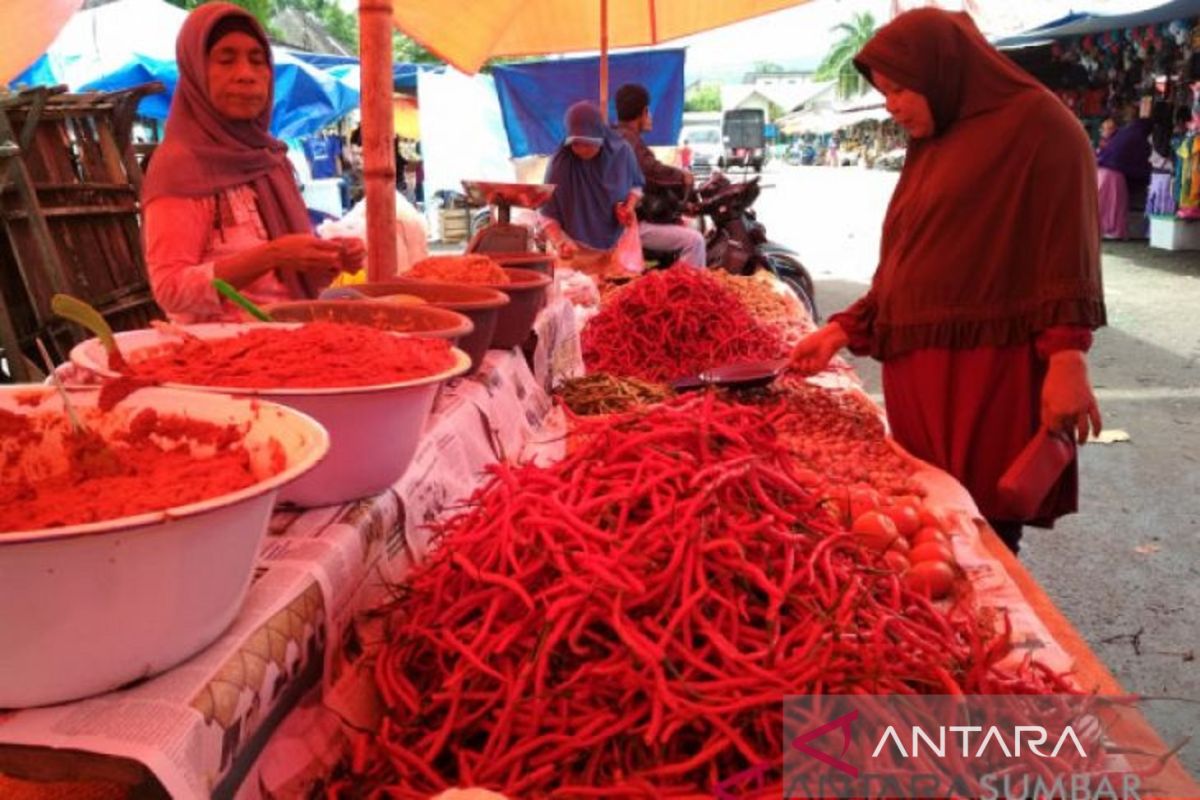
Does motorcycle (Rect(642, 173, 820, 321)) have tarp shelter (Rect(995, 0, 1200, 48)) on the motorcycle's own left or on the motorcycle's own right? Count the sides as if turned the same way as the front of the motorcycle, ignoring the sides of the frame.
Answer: on the motorcycle's own left

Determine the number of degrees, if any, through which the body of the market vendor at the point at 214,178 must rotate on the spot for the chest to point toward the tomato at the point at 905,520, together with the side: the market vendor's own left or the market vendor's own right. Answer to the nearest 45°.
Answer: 0° — they already face it

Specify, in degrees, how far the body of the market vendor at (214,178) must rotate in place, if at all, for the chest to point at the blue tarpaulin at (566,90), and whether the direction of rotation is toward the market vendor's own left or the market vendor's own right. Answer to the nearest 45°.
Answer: approximately 90° to the market vendor's own left

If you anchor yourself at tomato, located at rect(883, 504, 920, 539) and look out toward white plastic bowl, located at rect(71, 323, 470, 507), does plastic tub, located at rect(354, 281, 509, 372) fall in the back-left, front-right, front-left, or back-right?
front-right

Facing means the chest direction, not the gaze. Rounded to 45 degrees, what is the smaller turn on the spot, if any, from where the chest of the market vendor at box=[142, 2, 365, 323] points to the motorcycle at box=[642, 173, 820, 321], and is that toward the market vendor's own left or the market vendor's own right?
approximately 90° to the market vendor's own left

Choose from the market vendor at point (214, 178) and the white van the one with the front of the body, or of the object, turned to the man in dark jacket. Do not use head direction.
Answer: the white van

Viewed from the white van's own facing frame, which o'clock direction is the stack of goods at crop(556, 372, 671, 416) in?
The stack of goods is roughly at 12 o'clock from the white van.

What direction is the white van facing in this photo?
toward the camera

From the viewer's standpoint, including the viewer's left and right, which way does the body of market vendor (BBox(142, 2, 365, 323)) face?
facing the viewer and to the right of the viewer

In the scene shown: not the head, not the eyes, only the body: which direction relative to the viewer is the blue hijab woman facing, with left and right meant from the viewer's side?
facing the viewer

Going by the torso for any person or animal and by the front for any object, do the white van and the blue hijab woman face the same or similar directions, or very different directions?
same or similar directions

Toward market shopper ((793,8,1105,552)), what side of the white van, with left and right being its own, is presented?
front

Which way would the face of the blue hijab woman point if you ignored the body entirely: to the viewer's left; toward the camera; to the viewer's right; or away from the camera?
toward the camera

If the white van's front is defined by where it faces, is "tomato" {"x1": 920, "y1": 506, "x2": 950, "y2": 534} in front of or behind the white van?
in front
